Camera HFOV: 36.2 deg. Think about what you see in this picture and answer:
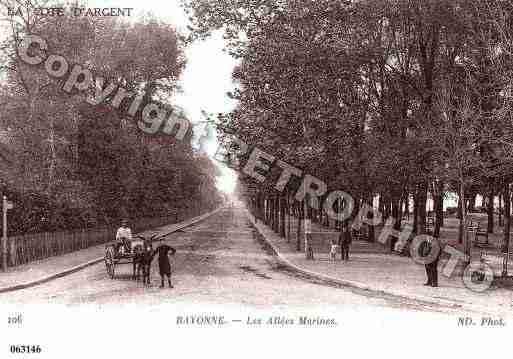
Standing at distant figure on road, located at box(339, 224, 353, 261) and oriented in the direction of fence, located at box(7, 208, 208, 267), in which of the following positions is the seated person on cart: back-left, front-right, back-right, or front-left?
front-left
